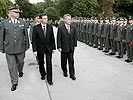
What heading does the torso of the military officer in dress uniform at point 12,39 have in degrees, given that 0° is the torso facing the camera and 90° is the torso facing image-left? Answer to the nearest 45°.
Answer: approximately 0°

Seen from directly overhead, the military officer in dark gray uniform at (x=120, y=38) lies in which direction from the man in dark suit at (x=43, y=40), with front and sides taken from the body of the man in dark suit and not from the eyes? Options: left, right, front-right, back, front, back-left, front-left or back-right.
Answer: back-left

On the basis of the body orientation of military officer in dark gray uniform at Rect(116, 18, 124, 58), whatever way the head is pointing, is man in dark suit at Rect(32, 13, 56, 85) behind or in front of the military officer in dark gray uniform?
in front

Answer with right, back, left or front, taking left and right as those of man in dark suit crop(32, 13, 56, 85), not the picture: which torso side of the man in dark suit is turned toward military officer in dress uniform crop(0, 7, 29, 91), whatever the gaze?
right

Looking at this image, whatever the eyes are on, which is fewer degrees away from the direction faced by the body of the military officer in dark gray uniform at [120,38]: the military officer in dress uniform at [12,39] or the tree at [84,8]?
the military officer in dress uniform

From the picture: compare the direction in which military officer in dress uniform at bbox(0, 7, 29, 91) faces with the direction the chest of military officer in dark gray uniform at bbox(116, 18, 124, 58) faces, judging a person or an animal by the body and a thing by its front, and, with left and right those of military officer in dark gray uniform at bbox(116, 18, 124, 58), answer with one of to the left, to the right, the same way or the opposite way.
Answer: to the left

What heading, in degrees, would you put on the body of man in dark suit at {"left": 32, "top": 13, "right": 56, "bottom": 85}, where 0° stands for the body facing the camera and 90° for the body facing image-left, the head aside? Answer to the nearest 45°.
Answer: approximately 0°

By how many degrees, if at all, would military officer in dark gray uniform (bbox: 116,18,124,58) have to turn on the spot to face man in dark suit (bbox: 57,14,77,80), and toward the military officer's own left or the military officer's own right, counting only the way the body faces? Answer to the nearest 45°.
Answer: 0° — they already face them

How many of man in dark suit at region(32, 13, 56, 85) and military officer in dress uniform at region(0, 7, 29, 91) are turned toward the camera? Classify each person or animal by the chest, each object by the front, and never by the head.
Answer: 2

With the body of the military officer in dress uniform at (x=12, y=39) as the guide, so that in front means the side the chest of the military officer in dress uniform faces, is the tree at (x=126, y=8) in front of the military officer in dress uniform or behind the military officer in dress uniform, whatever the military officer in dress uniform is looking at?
behind

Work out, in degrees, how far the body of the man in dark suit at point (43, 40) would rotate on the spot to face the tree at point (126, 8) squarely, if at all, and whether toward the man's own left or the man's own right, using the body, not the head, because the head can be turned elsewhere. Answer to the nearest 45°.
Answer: approximately 135° to the man's own left
